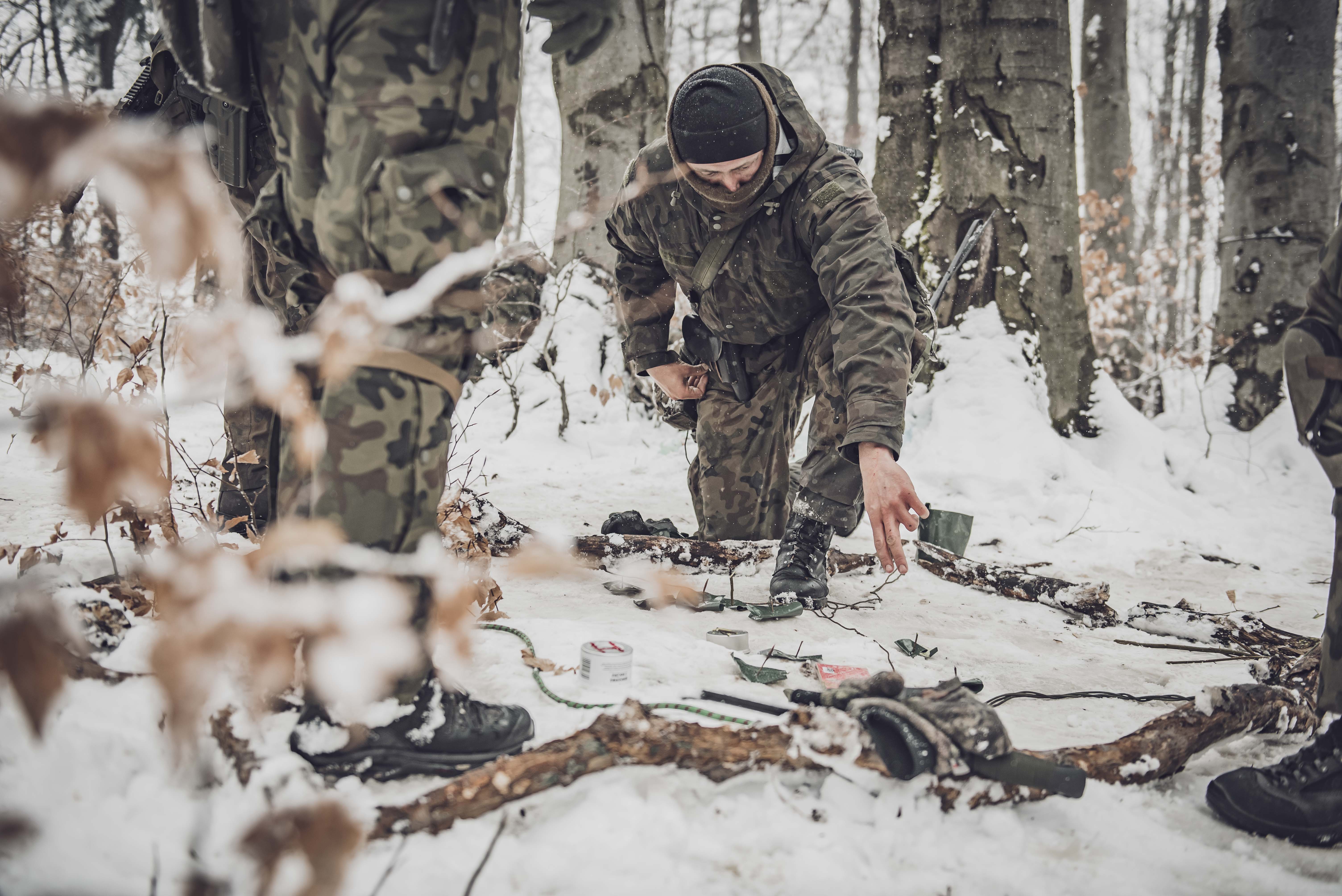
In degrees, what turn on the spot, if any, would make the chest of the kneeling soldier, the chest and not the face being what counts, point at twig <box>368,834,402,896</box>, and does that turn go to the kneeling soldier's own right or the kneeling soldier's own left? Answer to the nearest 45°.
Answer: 0° — they already face it

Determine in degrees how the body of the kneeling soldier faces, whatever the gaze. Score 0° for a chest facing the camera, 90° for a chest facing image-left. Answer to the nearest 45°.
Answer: approximately 0°

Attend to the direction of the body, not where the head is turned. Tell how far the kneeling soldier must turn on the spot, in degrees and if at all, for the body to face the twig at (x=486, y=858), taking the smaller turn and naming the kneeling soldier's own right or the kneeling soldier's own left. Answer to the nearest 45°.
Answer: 0° — they already face it

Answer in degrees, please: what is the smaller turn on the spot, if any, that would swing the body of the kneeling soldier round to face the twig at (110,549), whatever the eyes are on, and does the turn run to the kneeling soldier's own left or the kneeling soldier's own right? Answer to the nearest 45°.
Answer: approximately 45° to the kneeling soldier's own right

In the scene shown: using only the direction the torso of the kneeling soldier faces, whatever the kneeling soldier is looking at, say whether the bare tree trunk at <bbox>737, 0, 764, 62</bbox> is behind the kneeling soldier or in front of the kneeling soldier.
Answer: behind

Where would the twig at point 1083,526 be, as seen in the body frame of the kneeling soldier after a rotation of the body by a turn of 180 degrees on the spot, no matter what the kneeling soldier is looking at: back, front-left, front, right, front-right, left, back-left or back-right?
front-right

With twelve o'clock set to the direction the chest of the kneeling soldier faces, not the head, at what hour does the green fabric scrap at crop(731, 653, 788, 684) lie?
The green fabric scrap is roughly at 12 o'clock from the kneeling soldier.

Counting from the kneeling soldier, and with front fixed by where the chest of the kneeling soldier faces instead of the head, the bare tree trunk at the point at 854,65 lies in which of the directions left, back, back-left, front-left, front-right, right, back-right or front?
back

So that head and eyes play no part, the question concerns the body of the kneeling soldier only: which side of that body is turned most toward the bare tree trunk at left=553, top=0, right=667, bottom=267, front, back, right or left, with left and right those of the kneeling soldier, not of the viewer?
back
